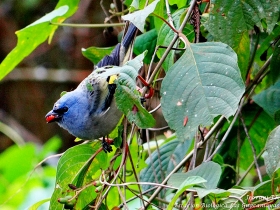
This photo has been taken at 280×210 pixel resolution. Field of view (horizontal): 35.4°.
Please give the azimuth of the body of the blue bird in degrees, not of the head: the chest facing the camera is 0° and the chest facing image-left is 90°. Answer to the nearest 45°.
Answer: approximately 90°

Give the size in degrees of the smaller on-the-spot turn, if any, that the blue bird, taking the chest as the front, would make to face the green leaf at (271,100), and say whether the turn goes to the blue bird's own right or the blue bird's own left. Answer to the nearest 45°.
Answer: approximately 135° to the blue bird's own left

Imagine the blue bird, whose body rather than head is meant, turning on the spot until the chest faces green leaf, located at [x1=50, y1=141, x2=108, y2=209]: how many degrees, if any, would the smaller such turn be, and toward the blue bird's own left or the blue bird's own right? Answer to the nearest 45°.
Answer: approximately 90° to the blue bird's own left

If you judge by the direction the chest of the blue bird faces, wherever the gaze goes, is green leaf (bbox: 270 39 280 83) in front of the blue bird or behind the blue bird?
behind

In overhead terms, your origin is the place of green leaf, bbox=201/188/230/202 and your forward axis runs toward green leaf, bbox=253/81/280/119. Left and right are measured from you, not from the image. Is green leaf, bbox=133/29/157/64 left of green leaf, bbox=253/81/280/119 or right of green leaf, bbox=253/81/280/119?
left
